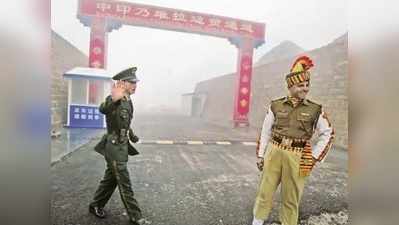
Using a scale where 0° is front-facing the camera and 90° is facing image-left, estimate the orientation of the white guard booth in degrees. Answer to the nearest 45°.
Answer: approximately 0°
